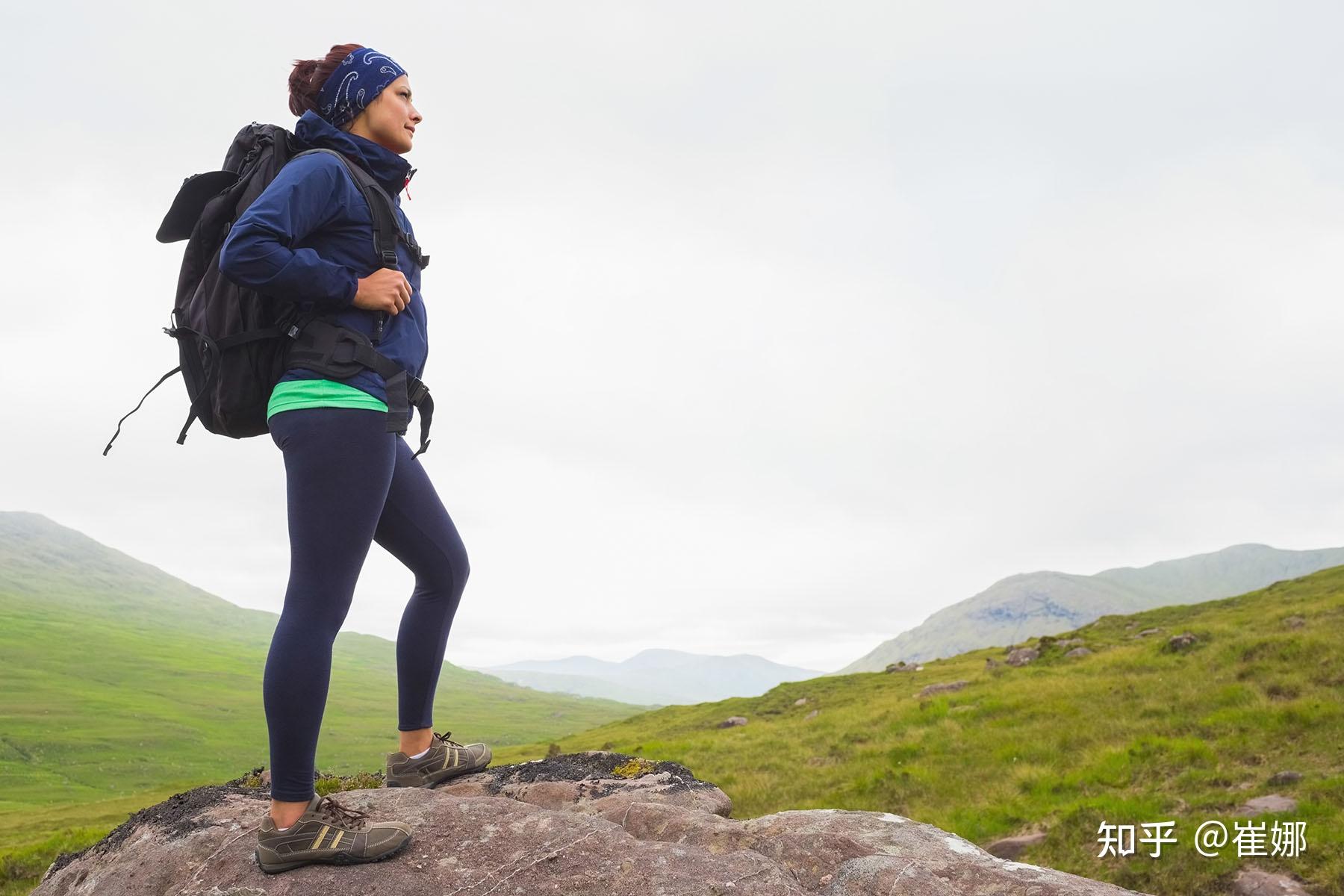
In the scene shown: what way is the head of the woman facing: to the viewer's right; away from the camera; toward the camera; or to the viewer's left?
to the viewer's right

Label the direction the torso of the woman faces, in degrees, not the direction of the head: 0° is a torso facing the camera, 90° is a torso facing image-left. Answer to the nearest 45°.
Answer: approximately 270°
